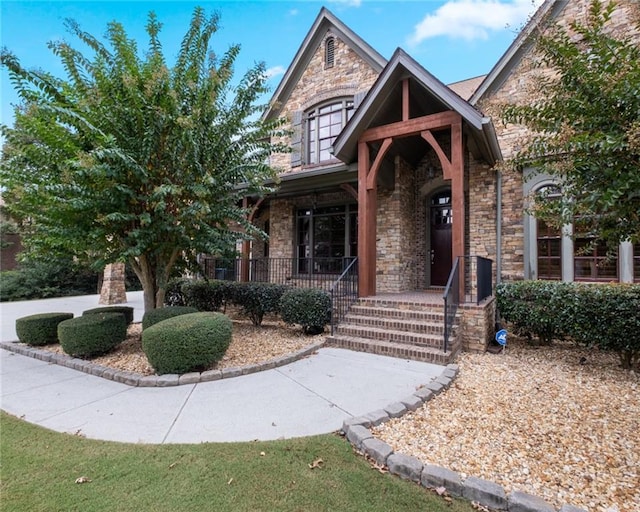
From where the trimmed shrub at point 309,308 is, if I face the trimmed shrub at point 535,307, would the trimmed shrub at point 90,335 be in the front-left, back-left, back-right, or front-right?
back-right

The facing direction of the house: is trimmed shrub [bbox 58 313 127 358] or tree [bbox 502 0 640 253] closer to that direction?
the trimmed shrub

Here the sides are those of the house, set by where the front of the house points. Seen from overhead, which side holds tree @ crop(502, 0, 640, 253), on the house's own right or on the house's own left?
on the house's own left

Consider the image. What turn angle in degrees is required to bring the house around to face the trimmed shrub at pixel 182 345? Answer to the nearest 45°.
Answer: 0° — it already faces it

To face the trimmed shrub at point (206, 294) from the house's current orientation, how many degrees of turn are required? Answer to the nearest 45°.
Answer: approximately 45° to its right

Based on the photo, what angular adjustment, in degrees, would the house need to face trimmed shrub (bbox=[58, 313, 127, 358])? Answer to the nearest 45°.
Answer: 0° — it already faces it

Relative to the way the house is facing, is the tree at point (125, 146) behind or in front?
in front

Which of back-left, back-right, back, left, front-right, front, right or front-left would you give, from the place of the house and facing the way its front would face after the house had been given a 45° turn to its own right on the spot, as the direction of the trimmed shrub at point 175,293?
front

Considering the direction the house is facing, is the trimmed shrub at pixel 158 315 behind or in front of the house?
in front

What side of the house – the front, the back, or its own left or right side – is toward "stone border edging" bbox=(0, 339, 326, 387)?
front

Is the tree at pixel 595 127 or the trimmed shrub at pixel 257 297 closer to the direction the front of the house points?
the trimmed shrub
